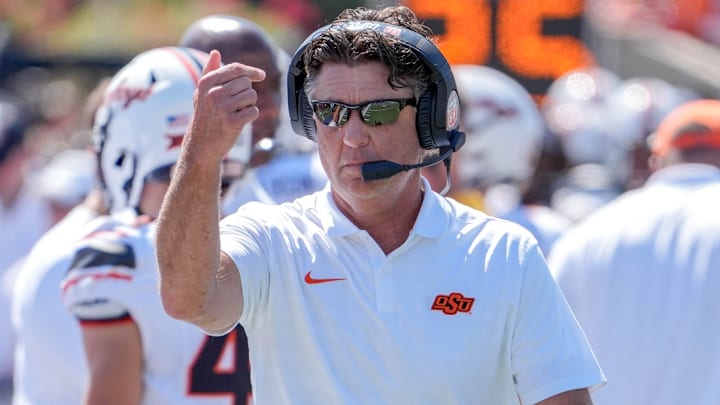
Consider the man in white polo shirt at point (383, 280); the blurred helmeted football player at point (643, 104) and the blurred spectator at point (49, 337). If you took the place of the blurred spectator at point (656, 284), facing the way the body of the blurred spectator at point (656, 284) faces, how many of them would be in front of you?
1

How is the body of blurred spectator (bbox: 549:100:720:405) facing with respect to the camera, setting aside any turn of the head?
away from the camera

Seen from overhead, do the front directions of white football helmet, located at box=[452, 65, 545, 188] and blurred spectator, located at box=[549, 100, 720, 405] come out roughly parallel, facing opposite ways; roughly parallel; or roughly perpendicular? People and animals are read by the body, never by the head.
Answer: roughly perpendicular

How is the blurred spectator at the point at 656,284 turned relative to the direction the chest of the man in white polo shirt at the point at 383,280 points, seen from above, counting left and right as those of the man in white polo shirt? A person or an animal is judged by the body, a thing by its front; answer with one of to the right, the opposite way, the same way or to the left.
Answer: the opposite way

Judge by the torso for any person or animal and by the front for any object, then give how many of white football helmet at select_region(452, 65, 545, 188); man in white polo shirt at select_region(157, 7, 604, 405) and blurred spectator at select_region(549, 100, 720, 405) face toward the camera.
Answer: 1

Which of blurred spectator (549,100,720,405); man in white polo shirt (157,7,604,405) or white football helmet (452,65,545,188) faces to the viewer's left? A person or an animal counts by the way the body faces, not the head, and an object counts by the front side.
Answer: the white football helmet

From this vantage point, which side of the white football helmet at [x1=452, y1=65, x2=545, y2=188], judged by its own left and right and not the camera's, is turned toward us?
left

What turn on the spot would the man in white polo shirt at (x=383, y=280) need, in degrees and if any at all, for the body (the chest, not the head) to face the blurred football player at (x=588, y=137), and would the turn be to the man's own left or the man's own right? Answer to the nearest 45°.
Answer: approximately 180°

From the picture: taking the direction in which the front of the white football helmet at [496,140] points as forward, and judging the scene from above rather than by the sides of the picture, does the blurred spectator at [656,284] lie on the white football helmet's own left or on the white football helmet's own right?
on the white football helmet's own left

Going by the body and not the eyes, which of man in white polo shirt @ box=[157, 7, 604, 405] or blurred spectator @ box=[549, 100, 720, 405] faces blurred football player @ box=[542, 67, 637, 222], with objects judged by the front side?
blurred spectator @ box=[549, 100, 720, 405]

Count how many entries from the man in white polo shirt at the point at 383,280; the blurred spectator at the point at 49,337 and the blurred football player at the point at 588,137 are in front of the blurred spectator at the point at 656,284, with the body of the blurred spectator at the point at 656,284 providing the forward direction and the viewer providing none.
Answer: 1

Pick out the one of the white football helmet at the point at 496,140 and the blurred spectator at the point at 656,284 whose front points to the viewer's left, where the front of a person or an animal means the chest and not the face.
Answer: the white football helmet
